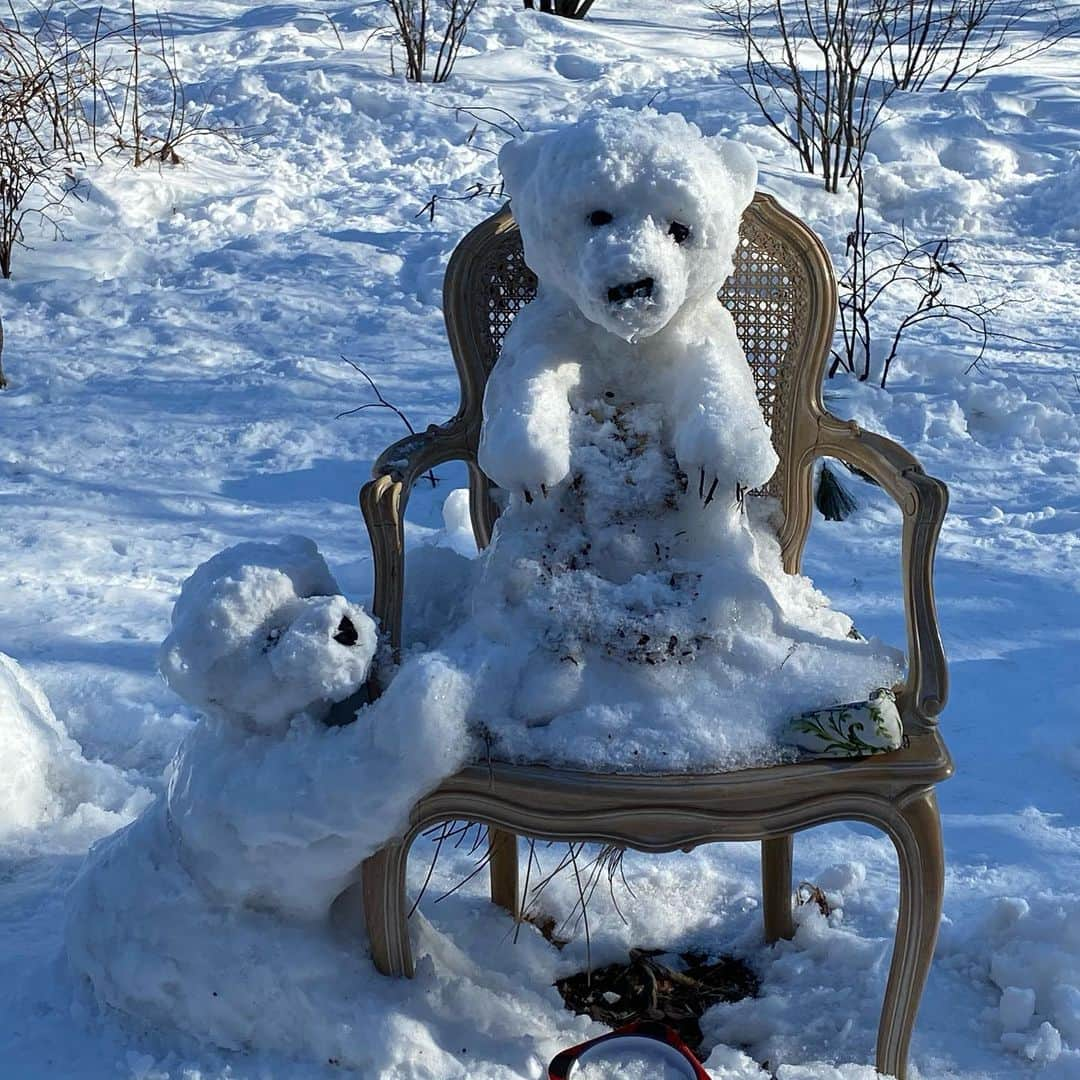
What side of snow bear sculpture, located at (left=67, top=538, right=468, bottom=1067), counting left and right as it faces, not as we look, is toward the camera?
right

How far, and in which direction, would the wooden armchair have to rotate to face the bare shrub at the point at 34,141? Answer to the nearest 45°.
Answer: approximately 135° to its right

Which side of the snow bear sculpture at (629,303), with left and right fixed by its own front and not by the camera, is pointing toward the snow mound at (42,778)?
right

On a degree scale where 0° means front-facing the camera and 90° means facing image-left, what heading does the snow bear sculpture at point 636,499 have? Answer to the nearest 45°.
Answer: approximately 0°

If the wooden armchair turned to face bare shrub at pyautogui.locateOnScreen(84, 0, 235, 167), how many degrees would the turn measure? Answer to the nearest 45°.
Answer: approximately 135° to its right

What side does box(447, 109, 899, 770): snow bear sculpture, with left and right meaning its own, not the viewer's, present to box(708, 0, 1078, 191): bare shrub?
back

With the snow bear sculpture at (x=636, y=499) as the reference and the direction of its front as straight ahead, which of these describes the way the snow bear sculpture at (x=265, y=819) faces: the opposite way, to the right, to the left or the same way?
to the left

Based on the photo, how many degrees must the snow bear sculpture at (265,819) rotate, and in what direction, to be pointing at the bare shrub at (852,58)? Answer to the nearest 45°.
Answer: approximately 45° to its left

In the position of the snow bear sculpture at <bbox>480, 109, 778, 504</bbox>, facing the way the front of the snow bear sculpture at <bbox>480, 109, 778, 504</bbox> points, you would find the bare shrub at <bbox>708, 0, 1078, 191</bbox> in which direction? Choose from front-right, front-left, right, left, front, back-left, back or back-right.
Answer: back

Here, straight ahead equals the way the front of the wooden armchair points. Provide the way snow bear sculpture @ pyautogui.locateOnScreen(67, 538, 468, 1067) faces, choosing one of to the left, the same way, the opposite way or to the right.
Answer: to the left

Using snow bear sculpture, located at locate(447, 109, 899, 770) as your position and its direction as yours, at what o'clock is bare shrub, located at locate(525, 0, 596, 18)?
The bare shrub is roughly at 6 o'clock from the snow bear sculpture.
